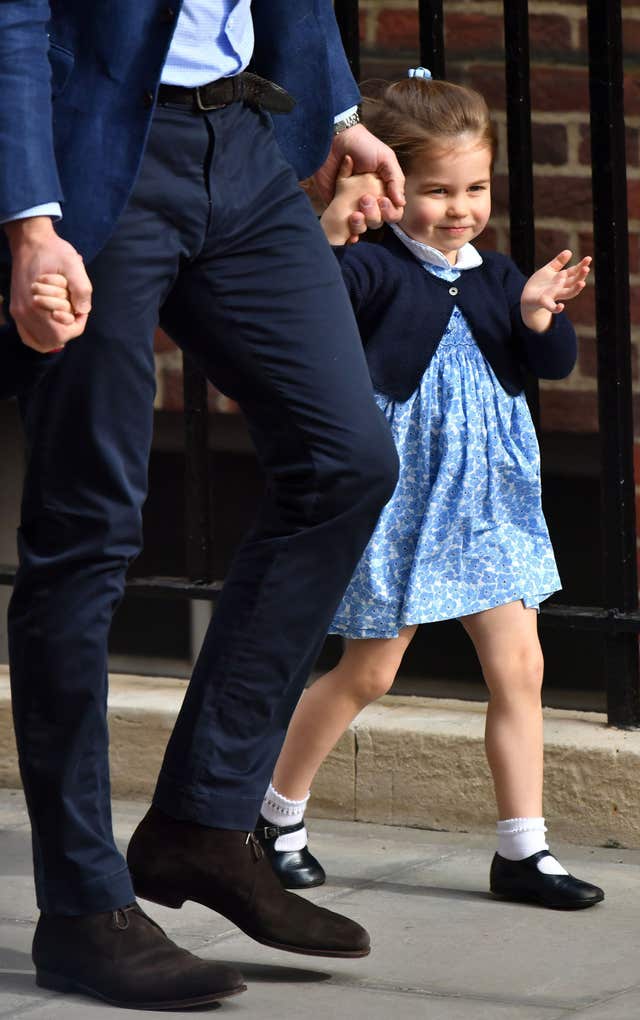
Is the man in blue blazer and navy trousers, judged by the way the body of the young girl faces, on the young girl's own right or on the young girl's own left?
on the young girl's own right

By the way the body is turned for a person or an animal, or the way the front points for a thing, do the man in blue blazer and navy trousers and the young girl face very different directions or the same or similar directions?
same or similar directions

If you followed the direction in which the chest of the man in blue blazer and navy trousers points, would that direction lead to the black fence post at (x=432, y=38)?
no

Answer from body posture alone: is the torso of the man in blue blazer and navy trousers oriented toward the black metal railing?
no
